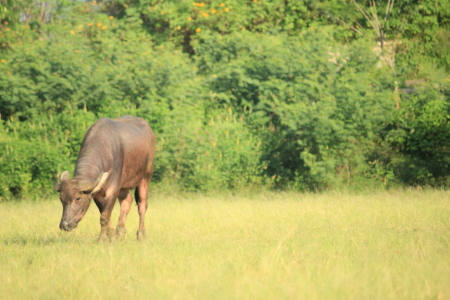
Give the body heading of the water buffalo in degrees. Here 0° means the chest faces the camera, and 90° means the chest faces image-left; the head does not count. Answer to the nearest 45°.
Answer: approximately 45°
